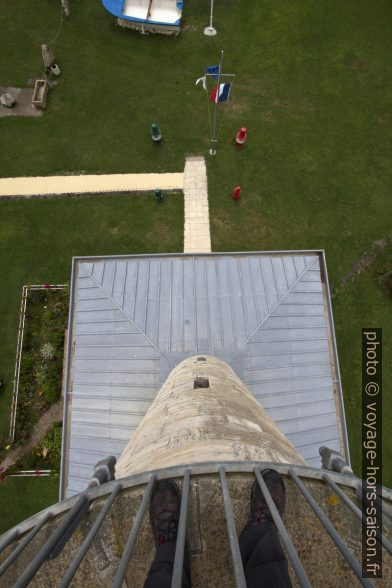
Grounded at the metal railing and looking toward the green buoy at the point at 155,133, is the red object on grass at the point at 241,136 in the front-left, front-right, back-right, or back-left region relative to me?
front-right

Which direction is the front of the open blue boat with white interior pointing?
to the viewer's left
